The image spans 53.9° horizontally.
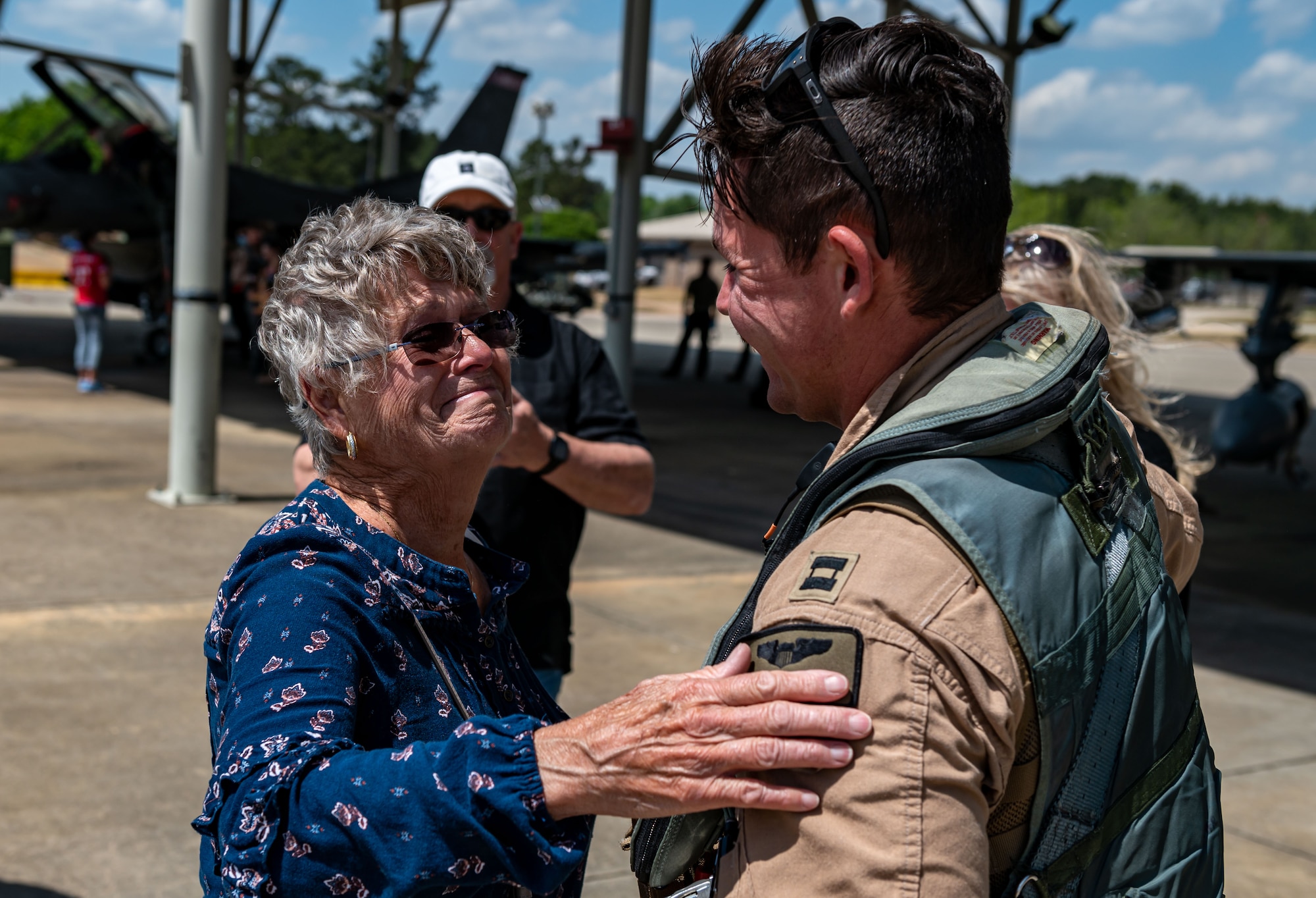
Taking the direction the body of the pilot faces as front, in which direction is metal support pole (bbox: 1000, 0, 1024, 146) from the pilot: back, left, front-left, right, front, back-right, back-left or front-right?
front-right

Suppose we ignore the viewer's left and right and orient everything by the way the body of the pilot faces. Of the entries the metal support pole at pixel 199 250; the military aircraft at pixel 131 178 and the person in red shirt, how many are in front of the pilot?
3

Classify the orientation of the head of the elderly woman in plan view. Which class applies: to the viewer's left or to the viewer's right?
to the viewer's right

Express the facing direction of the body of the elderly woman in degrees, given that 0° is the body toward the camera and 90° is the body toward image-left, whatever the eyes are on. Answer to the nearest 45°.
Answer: approximately 315°

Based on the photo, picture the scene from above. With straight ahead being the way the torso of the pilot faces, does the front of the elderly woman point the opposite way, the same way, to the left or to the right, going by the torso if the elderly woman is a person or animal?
the opposite way

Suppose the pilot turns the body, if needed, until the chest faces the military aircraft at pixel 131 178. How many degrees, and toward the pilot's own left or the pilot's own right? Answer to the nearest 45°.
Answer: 0° — they already face it

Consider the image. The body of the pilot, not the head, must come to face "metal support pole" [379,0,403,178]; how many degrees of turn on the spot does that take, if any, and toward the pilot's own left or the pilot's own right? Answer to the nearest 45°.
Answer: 0° — they already face it

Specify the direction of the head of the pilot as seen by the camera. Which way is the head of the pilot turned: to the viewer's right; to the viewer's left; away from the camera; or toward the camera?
to the viewer's left

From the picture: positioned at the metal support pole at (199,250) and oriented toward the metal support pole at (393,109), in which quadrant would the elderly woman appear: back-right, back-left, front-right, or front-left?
back-right

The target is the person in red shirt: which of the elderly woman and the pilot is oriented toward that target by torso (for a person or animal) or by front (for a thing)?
the pilot

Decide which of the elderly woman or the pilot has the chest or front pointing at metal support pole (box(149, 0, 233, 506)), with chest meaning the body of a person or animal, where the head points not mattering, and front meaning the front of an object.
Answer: the pilot
